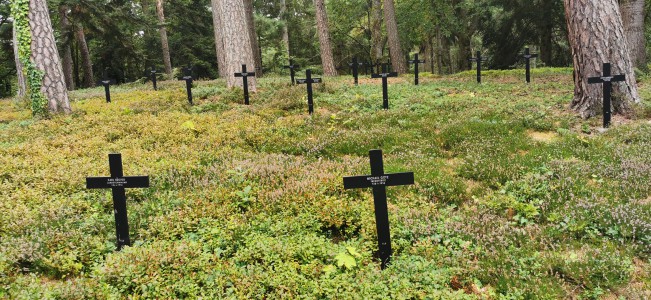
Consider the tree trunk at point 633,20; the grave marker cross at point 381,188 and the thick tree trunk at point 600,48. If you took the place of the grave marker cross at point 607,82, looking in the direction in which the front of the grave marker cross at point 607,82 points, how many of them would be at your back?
2

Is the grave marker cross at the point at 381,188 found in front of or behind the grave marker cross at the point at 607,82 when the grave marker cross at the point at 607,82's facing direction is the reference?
in front

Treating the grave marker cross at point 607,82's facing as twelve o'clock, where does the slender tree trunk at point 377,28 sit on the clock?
The slender tree trunk is roughly at 5 o'clock from the grave marker cross.

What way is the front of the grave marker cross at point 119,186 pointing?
toward the camera

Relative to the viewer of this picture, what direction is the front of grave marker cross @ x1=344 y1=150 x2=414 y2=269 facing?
facing the viewer

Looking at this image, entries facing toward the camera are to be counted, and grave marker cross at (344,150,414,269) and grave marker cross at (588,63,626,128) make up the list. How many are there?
2

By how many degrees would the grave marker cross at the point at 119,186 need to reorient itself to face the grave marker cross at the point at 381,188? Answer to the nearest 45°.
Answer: approximately 45° to its left

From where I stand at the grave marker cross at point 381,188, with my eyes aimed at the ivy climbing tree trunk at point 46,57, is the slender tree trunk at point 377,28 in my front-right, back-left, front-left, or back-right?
front-right

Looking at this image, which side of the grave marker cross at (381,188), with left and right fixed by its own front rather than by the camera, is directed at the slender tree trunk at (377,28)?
back

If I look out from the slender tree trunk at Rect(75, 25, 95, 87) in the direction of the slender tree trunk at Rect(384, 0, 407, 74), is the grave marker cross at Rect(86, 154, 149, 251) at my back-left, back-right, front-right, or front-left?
front-right

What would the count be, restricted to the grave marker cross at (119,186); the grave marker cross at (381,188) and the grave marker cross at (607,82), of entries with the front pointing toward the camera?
3

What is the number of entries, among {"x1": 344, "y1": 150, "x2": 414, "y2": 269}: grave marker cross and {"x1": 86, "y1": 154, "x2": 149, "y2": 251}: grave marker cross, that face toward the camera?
2

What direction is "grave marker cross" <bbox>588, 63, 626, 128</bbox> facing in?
toward the camera

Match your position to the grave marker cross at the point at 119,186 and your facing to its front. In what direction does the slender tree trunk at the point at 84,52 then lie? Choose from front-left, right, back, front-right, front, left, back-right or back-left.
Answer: back

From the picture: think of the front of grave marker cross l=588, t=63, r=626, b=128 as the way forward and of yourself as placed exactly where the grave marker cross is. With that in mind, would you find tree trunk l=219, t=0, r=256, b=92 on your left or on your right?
on your right
